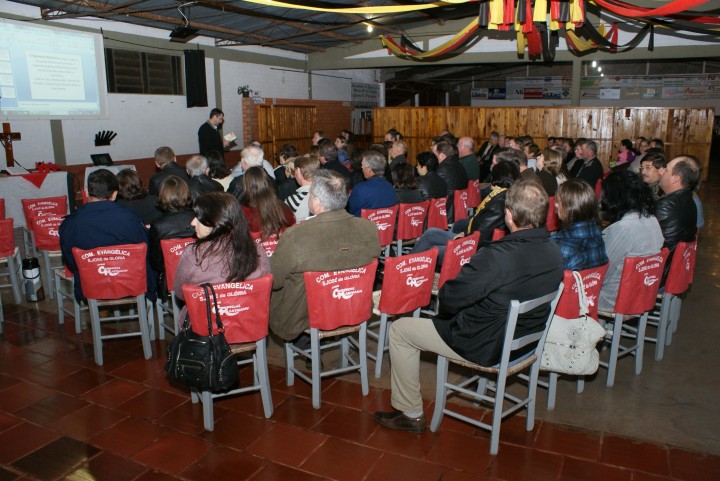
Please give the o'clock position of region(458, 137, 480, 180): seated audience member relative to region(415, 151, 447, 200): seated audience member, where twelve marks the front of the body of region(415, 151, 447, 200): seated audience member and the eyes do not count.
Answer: region(458, 137, 480, 180): seated audience member is roughly at 2 o'clock from region(415, 151, 447, 200): seated audience member.

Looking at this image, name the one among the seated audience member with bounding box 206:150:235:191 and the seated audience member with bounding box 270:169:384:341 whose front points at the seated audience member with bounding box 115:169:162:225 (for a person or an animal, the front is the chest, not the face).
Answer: the seated audience member with bounding box 270:169:384:341

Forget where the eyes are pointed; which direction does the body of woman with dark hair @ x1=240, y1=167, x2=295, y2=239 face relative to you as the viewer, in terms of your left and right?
facing away from the viewer and to the left of the viewer

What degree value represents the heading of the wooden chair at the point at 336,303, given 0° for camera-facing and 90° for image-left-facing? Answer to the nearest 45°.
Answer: approximately 135°

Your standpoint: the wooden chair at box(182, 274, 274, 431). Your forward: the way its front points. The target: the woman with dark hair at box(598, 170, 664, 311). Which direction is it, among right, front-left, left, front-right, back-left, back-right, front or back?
back-right

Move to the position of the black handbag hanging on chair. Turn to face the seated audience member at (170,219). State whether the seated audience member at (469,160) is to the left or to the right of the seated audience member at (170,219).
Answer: right

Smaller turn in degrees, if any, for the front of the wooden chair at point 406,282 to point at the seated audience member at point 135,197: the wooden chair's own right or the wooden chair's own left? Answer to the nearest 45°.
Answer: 0° — it already faces them
